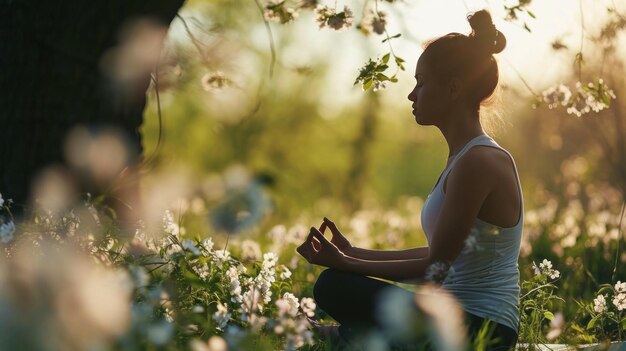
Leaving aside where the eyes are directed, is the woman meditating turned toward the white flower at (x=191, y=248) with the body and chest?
yes

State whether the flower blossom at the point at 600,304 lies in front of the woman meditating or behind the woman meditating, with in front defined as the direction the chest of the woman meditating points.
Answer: behind

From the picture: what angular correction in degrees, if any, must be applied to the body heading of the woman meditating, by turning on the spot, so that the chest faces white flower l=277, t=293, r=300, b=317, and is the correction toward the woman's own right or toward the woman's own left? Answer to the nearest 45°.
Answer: approximately 45° to the woman's own left

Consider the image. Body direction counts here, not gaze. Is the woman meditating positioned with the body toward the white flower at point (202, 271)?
yes

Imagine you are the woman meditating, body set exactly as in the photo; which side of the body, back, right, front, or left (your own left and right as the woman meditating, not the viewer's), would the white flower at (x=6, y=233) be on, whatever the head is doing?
front

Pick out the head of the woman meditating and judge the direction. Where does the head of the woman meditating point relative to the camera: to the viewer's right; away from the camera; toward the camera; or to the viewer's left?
to the viewer's left

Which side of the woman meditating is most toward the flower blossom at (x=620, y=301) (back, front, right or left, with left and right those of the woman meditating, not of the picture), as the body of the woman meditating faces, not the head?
back

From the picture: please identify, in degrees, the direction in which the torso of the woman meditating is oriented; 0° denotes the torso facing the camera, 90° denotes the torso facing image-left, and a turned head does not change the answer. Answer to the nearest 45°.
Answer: approximately 90°
